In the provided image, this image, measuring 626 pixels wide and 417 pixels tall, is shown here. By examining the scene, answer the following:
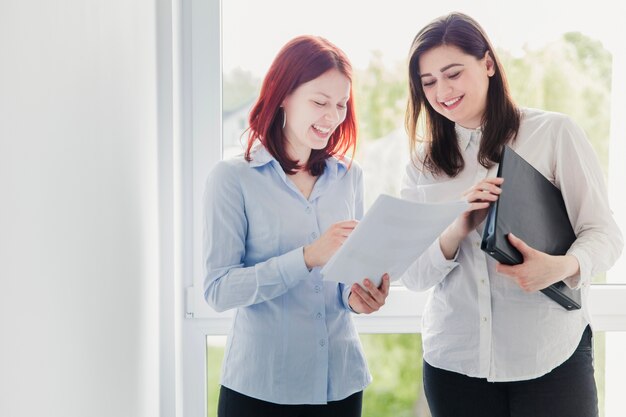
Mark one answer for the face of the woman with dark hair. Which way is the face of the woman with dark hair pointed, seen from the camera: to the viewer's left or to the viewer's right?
to the viewer's left

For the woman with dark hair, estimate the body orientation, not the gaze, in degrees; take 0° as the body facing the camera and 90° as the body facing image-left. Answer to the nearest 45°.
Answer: approximately 45°

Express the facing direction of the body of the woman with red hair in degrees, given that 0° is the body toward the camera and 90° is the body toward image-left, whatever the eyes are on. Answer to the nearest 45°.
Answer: approximately 315°
